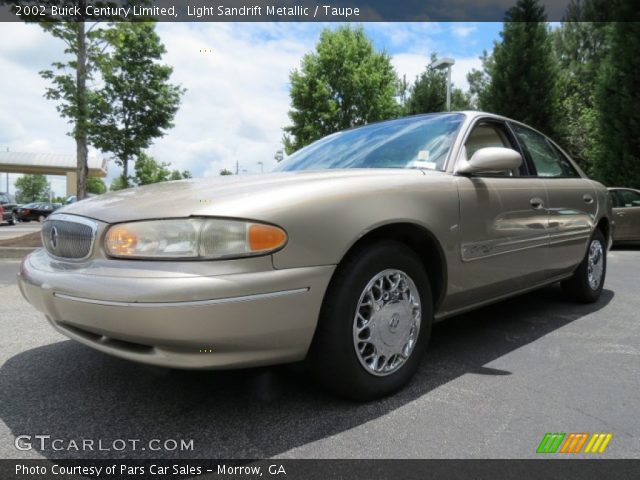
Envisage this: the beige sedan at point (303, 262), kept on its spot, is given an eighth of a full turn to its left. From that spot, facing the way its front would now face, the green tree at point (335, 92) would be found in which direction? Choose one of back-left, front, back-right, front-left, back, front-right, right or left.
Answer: back

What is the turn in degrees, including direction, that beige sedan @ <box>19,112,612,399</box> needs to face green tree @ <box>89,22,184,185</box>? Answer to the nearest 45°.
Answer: approximately 135° to its right

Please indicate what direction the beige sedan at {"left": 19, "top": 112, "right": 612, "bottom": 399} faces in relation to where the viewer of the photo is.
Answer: facing the viewer and to the left of the viewer

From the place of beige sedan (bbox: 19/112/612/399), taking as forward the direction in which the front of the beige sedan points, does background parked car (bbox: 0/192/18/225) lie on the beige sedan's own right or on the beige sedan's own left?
on the beige sedan's own right

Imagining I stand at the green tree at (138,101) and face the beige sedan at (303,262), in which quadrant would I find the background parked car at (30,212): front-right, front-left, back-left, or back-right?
back-right

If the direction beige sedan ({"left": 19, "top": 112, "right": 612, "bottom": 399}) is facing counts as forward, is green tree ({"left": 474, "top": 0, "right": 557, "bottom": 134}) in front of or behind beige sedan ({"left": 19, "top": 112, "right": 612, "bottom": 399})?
behind

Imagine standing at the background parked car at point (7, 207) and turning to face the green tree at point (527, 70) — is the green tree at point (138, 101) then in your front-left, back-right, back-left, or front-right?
front-right

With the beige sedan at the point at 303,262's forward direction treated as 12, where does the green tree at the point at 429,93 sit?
The green tree is roughly at 5 o'clock from the beige sedan.
